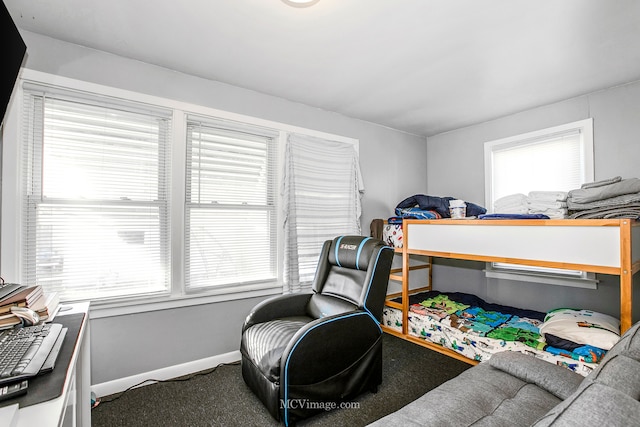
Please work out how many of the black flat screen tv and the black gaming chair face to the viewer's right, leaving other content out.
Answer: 1

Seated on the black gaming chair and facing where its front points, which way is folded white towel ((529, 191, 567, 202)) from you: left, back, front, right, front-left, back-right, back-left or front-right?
back-left

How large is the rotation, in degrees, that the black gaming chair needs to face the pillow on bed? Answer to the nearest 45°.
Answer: approximately 135° to its left

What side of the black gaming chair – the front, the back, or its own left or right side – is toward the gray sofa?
left

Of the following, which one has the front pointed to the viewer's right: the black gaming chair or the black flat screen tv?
the black flat screen tv

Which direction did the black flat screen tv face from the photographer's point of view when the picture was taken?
facing to the right of the viewer

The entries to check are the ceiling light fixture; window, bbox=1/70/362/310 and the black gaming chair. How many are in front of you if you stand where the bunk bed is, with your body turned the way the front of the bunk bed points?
3

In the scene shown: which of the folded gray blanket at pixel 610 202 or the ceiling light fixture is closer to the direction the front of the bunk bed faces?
the ceiling light fixture

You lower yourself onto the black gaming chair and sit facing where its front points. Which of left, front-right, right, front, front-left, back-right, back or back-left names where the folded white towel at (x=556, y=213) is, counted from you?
back-left

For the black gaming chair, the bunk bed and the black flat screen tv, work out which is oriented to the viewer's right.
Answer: the black flat screen tv
